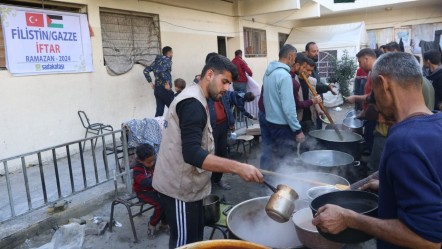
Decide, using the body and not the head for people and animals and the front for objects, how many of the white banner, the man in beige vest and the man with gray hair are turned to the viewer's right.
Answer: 1

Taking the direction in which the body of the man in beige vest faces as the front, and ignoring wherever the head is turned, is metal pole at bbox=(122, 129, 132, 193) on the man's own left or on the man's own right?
on the man's own left

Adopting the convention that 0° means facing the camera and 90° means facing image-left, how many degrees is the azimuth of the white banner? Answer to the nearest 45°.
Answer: approximately 0°

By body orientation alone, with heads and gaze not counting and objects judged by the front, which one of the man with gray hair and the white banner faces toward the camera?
the white banner

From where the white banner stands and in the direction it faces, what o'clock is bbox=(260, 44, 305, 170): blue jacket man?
The blue jacket man is roughly at 11 o'clock from the white banner.

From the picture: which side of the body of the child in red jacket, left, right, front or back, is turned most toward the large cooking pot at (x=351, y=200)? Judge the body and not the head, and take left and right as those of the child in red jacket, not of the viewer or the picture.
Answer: front

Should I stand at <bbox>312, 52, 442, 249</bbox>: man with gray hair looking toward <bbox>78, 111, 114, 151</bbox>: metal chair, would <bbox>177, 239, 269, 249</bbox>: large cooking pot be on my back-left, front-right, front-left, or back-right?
front-left

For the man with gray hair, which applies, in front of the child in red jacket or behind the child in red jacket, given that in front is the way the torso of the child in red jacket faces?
in front

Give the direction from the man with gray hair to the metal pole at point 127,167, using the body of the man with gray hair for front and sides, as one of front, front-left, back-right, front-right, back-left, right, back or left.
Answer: front

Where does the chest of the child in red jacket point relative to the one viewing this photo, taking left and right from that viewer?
facing the viewer and to the right of the viewer

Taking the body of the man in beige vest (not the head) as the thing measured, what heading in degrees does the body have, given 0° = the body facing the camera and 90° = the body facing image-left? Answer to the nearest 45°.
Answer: approximately 270°

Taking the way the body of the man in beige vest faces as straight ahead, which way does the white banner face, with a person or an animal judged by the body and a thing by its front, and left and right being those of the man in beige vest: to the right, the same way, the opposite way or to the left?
to the right

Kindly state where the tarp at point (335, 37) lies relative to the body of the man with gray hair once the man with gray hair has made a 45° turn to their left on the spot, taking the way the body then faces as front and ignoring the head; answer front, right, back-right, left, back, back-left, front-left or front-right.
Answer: right

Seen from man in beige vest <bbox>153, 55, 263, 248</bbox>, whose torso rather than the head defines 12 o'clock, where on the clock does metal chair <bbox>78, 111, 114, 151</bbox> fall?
The metal chair is roughly at 8 o'clock from the man in beige vest.

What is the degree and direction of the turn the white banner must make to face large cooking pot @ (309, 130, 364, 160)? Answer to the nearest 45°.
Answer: approximately 45° to its left

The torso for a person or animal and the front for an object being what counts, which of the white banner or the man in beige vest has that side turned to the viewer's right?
the man in beige vest

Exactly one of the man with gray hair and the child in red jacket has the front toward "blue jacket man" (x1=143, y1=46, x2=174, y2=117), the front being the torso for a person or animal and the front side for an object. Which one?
the man with gray hair

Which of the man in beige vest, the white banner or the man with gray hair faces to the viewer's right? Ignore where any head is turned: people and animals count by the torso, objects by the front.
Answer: the man in beige vest
